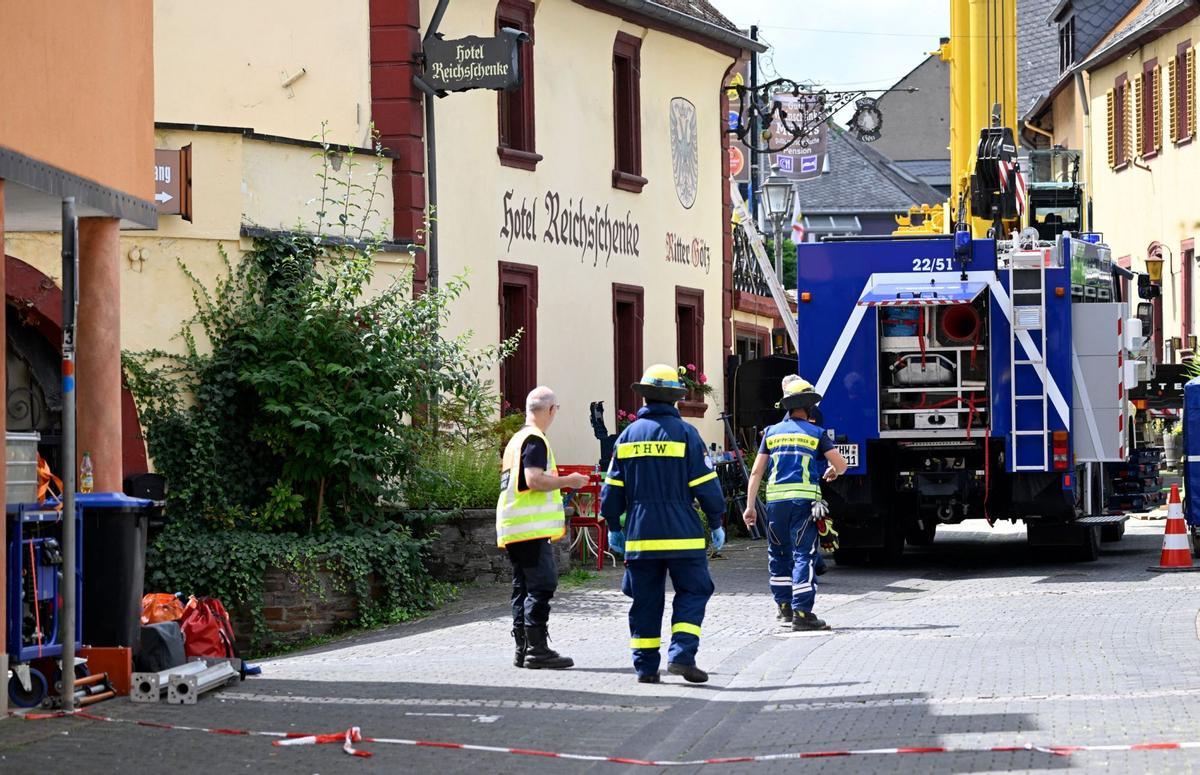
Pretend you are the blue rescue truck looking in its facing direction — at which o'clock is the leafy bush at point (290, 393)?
The leafy bush is roughly at 8 o'clock from the blue rescue truck.

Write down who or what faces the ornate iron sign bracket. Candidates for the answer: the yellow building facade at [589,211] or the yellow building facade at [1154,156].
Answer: the yellow building facade at [1154,156]

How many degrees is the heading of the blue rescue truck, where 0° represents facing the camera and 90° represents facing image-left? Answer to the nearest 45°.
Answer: approximately 180°

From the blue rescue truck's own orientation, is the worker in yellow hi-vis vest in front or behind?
behind

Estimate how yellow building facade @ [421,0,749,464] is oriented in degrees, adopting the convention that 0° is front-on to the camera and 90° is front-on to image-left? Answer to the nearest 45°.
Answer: approximately 315°

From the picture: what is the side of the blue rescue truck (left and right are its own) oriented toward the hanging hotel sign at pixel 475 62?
left
